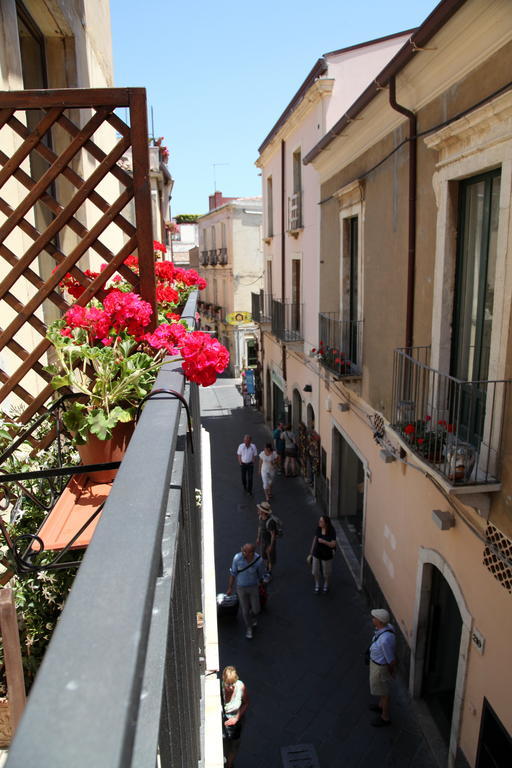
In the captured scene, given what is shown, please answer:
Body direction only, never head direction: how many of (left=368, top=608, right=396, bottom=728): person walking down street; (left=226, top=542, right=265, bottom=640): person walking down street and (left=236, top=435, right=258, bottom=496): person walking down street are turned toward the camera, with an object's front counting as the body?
2

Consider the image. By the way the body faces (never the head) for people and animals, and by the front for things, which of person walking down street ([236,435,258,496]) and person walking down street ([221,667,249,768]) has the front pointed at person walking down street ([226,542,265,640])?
person walking down street ([236,435,258,496])

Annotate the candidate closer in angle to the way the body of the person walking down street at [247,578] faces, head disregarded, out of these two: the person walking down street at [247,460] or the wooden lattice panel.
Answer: the wooden lattice panel

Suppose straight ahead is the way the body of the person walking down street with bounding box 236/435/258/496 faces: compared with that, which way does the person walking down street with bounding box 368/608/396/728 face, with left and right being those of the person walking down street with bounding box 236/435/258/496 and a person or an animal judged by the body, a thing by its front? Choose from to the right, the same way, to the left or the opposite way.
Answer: to the right

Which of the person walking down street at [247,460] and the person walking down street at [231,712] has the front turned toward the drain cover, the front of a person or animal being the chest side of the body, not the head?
the person walking down street at [247,460]

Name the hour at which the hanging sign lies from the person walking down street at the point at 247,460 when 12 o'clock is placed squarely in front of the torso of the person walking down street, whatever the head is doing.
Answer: The hanging sign is roughly at 6 o'clock from the person walking down street.

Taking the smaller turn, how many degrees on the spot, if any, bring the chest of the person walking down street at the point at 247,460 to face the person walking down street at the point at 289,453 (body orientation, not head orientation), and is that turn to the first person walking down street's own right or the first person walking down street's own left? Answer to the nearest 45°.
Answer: approximately 135° to the first person walking down street's own left

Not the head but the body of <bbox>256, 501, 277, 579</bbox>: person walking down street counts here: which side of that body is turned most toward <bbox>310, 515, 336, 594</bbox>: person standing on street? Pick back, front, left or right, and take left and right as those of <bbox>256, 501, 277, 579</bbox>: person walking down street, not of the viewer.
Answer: left

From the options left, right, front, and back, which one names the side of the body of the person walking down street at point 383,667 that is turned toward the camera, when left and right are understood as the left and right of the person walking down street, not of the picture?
left

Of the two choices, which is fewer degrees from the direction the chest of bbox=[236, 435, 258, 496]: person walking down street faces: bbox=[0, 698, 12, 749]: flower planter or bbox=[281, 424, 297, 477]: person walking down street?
the flower planter
